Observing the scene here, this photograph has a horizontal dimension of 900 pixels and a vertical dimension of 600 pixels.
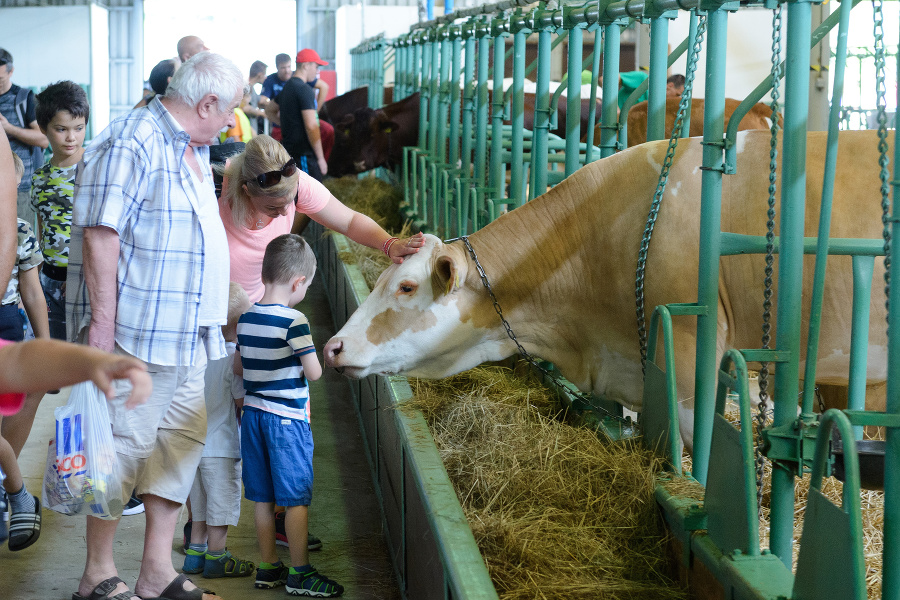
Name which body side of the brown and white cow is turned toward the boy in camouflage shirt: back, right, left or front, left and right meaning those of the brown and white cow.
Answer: front

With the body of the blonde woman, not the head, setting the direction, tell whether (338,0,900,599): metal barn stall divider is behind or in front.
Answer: in front

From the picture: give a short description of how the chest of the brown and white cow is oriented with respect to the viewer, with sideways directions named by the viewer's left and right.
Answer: facing to the left of the viewer

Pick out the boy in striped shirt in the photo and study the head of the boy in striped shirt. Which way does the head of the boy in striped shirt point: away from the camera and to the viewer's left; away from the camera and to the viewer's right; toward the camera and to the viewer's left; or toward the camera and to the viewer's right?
away from the camera and to the viewer's right

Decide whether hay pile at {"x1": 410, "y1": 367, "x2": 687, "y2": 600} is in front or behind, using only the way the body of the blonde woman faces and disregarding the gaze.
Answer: in front

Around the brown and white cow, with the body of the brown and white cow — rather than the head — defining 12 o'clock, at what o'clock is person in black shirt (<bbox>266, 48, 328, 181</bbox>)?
The person in black shirt is roughly at 2 o'clock from the brown and white cow.

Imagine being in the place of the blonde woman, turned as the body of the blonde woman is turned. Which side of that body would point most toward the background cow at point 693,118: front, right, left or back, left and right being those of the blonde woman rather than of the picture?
left

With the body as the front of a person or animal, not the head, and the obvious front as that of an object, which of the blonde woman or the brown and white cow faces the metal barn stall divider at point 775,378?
the blonde woman

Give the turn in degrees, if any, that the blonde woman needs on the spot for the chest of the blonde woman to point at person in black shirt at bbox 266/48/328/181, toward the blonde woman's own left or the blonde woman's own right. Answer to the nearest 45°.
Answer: approximately 135° to the blonde woman's own left

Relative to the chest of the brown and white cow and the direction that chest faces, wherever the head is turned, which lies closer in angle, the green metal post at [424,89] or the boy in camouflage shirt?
the boy in camouflage shirt

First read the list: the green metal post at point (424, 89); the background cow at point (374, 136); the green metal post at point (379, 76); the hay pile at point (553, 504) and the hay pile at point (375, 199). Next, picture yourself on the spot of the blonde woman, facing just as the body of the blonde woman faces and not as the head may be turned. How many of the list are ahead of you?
1

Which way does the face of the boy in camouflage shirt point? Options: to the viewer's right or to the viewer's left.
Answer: to the viewer's right

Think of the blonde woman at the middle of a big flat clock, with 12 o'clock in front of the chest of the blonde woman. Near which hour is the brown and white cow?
The brown and white cow is roughly at 11 o'clock from the blonde woman.

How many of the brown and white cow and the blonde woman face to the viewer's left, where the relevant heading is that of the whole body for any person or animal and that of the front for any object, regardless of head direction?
1

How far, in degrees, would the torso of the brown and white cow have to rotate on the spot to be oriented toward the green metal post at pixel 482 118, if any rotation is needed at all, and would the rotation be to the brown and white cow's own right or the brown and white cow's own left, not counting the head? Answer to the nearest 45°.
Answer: approximately 90° to the brown and white cow's own right

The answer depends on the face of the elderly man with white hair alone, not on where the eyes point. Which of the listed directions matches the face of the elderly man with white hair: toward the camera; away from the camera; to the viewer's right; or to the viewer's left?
to the viewer's right

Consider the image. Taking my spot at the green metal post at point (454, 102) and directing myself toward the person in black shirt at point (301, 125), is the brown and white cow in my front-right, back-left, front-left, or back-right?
back-left
